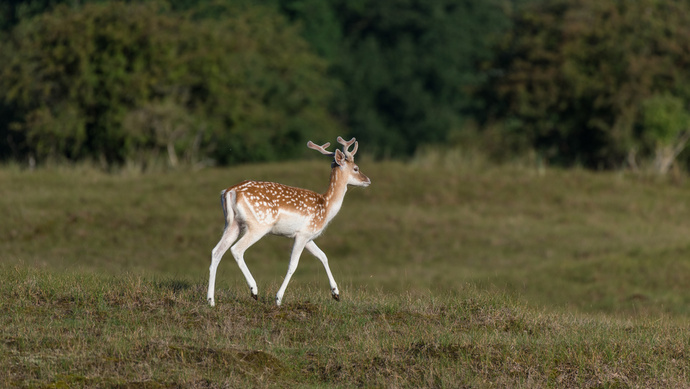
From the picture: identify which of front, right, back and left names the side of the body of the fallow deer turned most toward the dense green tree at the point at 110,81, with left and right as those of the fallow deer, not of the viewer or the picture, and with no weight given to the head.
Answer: left

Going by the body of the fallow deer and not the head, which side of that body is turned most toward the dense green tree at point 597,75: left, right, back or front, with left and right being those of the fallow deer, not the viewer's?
left

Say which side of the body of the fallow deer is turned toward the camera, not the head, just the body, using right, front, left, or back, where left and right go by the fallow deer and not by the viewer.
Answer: right

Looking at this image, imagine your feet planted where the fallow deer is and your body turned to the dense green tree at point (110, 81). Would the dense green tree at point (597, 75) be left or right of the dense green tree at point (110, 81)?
right

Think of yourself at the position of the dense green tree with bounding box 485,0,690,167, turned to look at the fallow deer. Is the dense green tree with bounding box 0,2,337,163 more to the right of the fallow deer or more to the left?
right
